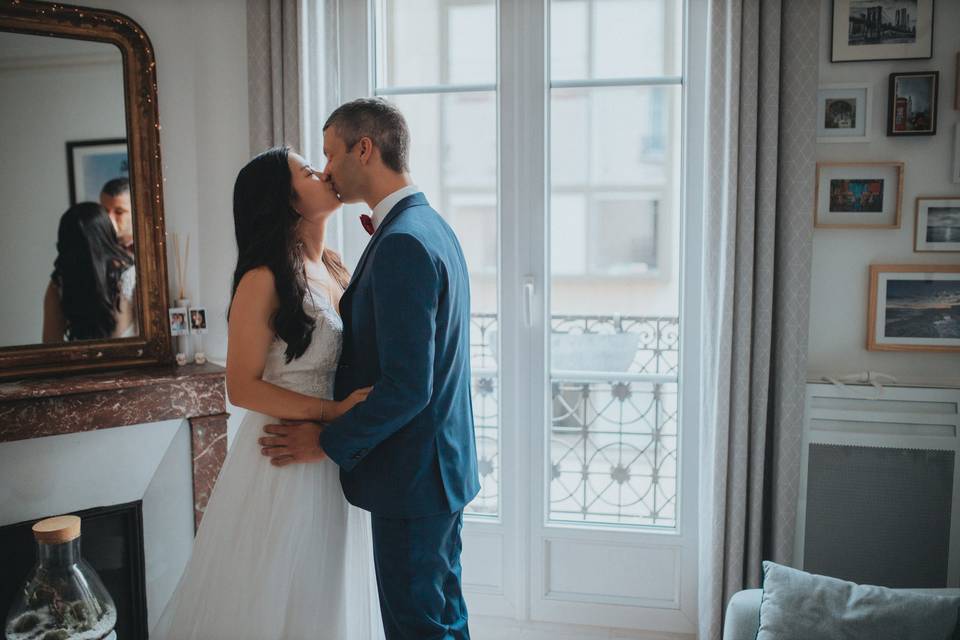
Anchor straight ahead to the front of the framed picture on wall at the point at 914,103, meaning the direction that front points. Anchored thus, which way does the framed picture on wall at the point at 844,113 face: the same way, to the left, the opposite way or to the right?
the same way

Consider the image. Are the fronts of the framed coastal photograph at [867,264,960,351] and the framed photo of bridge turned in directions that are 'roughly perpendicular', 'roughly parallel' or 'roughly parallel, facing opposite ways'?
roughly parallel

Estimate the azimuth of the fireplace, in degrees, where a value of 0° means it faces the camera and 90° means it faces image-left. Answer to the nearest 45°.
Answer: approximately 315°

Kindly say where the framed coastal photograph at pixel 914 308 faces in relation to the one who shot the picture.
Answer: facing the viewer

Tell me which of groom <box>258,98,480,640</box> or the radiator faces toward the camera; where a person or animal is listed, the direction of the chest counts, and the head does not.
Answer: the radiator

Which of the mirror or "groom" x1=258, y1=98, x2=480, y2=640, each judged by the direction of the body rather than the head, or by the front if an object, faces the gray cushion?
the mirror

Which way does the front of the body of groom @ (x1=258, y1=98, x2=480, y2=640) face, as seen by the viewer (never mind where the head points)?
to the viewer's left

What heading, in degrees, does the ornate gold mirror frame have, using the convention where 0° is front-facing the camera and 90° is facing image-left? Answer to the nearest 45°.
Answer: approximately 315°

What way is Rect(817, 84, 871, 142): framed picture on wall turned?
toward the camera

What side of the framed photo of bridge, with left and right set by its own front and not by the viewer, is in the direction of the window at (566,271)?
right

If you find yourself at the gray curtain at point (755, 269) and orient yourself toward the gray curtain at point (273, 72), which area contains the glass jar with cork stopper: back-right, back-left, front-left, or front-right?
front-left

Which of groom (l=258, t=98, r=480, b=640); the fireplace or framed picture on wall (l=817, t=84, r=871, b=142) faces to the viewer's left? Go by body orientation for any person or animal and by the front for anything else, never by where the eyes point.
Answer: the groom

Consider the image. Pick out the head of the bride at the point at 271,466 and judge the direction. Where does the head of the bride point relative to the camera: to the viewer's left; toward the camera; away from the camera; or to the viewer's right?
to the viewer's right

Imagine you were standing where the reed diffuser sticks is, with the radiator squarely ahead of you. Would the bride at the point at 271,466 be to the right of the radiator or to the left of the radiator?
right

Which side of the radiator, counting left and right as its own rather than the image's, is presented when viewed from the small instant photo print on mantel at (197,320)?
right

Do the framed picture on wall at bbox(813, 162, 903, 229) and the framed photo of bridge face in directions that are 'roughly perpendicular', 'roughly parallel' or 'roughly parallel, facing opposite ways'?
roughly parallel

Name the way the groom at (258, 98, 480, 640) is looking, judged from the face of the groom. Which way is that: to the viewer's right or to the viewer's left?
to the viewer's left

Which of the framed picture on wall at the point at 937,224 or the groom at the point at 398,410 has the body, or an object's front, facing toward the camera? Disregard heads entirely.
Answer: the framed picture on wall

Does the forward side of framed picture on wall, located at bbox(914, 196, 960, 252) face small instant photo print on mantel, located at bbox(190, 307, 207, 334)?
no
